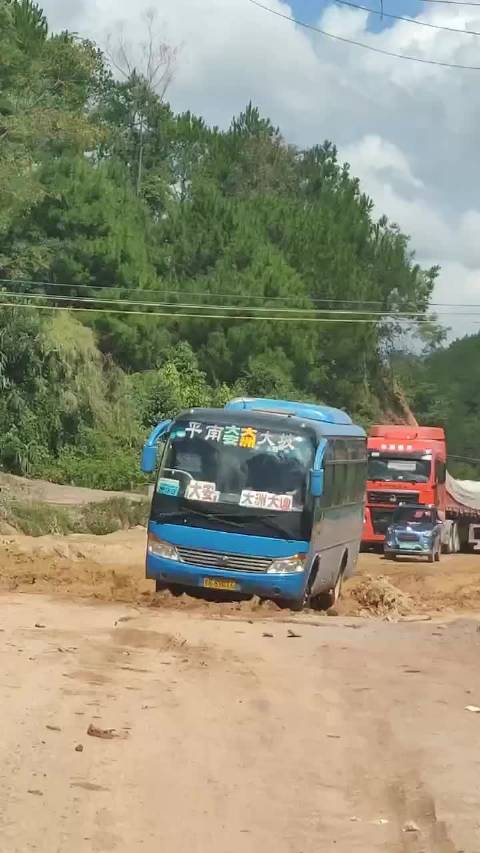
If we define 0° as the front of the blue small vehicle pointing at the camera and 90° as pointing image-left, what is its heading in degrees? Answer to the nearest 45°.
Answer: approximately 0°

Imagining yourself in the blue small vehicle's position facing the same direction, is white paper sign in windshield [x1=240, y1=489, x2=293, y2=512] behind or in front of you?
in front

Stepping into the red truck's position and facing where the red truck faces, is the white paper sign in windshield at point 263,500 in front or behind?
in front

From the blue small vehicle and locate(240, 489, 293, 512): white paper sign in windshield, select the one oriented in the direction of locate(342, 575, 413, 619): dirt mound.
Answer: the blue small vehicle

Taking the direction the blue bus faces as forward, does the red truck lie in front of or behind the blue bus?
behind

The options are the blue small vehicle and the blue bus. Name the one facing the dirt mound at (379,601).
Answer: the blue small vehicle

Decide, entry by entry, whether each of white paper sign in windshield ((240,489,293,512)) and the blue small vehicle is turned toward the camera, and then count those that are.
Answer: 2

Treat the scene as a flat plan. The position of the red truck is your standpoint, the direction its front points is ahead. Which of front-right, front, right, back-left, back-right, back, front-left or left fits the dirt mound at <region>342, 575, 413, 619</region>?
front-left

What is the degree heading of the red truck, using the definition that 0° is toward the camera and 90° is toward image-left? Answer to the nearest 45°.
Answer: approximately 45°

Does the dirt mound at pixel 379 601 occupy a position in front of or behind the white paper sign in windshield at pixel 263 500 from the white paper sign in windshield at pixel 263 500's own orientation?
behind

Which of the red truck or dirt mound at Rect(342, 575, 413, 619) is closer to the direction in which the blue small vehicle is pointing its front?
the dirt mound
